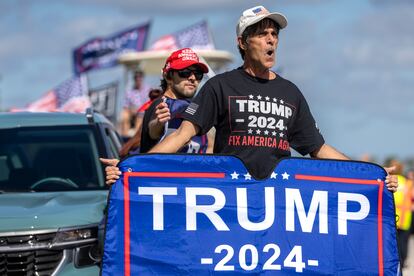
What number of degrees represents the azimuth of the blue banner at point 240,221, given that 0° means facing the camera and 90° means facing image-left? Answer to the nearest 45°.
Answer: approximately 0°

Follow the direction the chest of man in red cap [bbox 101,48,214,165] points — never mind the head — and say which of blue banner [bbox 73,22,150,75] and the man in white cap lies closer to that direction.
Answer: the man in white cap

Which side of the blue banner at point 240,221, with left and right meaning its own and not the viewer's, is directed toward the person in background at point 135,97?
back
